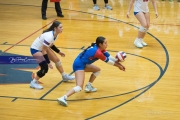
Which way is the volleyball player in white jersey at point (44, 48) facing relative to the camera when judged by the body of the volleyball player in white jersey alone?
to the viewer's right

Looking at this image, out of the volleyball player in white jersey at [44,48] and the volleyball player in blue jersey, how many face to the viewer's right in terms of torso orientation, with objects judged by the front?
2

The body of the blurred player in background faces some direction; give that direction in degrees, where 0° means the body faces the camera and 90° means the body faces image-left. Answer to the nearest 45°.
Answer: approximately 315°

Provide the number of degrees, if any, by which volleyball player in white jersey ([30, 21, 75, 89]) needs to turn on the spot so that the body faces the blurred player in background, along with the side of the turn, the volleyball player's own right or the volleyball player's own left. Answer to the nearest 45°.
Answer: approximately 45° to the volleyball player's own left

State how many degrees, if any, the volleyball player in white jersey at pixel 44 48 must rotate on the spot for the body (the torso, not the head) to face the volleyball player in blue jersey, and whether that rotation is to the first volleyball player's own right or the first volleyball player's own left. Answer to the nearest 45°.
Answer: approximately 45° to the first volleyball player's own right

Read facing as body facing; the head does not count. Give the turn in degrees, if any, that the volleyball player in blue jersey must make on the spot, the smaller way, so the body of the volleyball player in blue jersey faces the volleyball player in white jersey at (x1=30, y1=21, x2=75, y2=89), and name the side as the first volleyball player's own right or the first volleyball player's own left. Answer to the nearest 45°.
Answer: approximately 135° to the first volleyball player's own left

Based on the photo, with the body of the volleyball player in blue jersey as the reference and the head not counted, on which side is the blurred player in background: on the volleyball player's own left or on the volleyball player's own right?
on the volleyball player's own left

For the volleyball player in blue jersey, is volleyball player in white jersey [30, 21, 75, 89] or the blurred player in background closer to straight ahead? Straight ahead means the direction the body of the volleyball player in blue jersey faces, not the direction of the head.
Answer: the blurred player in background

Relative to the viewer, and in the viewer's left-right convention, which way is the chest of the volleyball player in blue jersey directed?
facing to the right of the viewer
